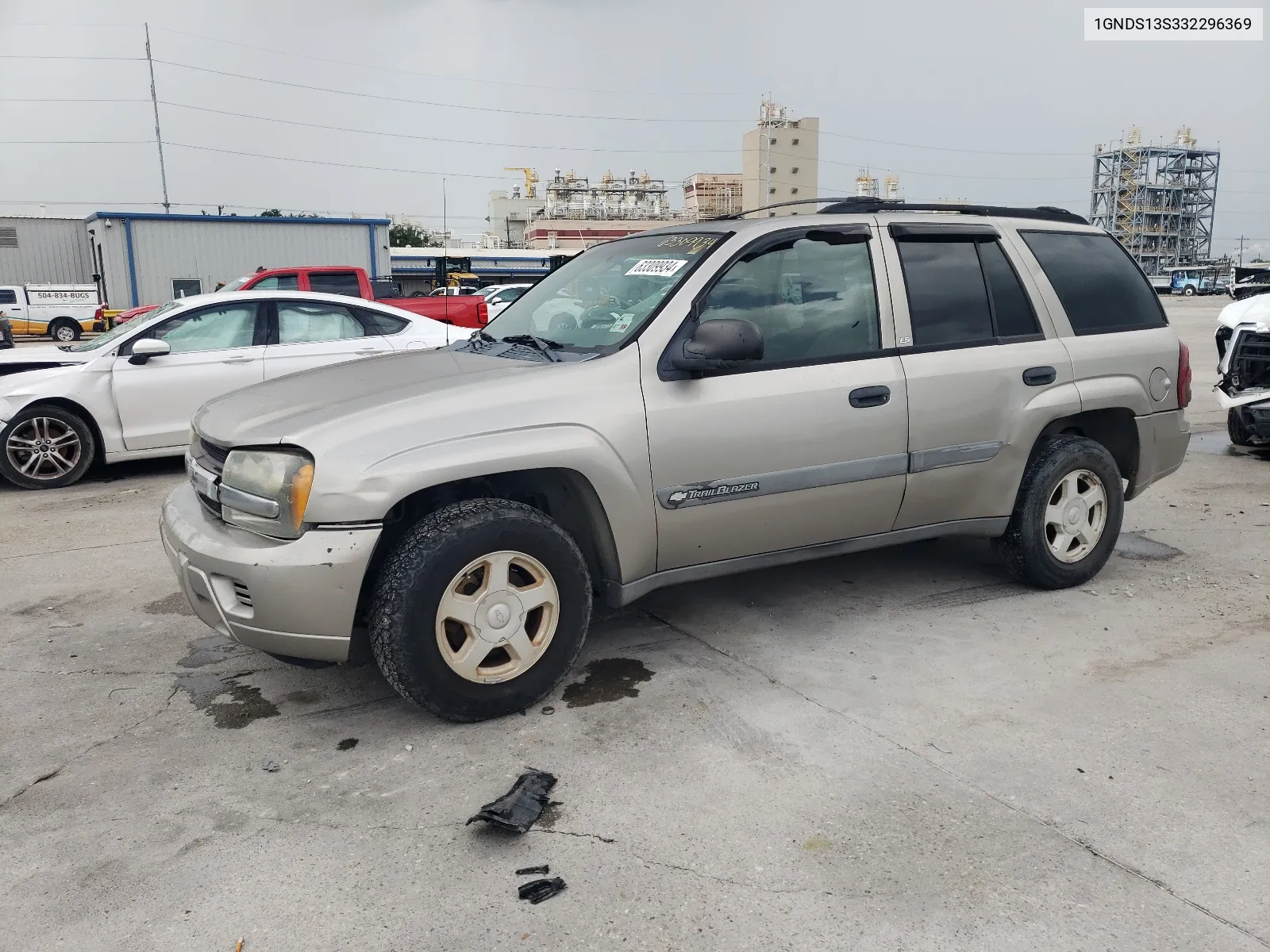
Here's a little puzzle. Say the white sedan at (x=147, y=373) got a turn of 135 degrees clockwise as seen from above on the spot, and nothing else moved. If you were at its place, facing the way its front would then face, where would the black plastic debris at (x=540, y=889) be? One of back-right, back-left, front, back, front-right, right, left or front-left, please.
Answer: back-right

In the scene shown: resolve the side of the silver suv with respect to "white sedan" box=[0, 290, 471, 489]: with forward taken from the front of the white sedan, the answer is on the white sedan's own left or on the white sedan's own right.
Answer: on the white sedan's own left

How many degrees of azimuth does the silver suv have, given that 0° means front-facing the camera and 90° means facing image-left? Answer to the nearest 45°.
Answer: approximately 45°

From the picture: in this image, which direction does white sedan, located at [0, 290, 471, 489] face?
to the viewer's left

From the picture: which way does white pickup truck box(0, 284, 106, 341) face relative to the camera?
to the viewer's left

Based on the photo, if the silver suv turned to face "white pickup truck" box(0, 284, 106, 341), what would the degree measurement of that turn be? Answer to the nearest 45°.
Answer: approximately 90° to its right

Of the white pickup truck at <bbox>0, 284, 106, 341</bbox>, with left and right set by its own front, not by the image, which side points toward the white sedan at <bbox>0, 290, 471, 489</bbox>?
left

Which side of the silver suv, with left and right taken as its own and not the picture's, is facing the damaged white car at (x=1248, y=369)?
back

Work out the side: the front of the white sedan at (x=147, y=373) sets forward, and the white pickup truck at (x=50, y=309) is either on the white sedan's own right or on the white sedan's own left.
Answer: on the white sedan's own right

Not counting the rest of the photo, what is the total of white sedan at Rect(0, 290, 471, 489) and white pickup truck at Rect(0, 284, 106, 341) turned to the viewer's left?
2

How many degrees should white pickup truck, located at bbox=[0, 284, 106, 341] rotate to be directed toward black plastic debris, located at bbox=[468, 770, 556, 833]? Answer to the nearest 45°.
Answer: approximately 90° to its left
